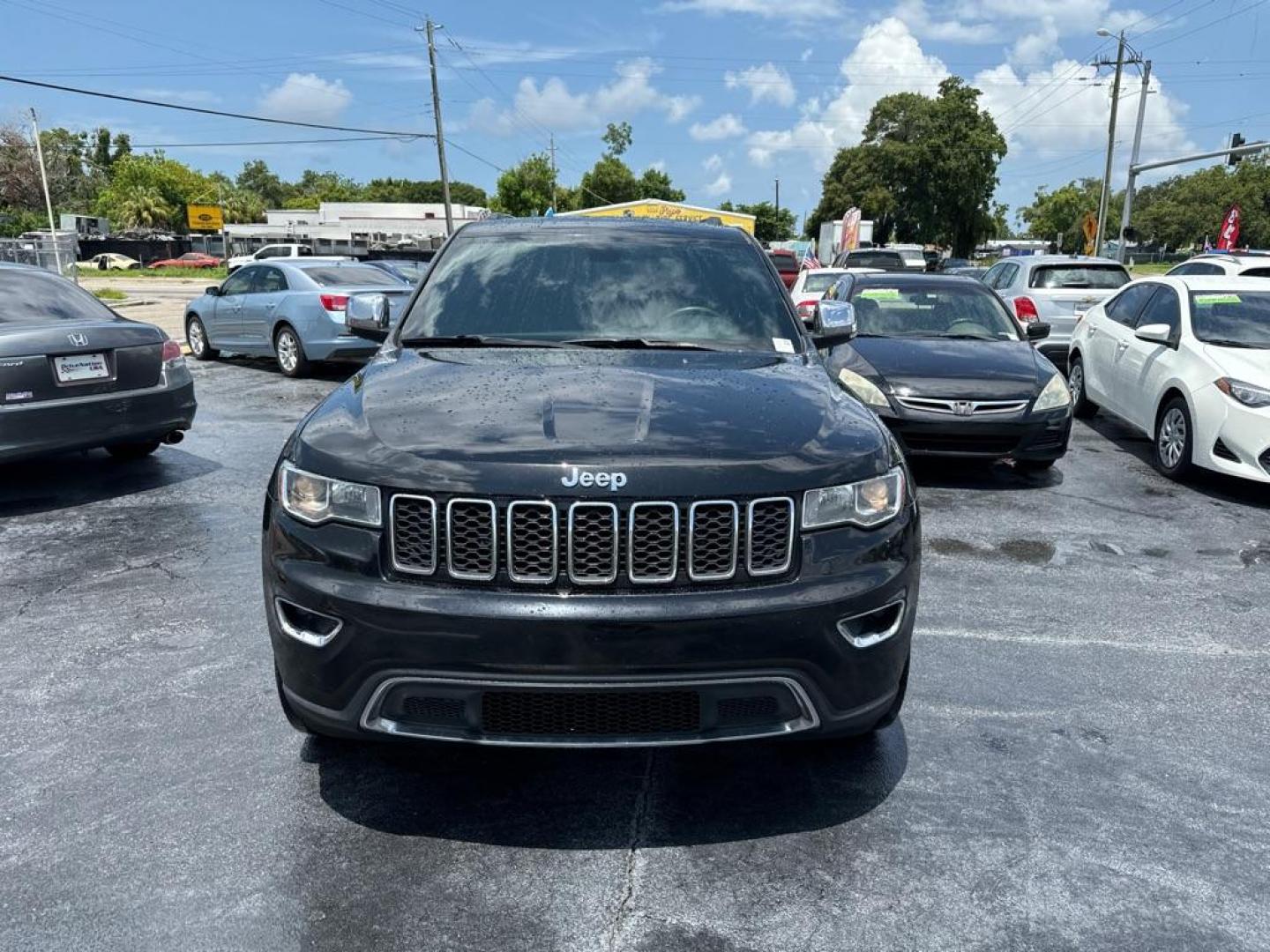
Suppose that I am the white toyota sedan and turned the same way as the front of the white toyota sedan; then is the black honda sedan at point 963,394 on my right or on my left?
on my right

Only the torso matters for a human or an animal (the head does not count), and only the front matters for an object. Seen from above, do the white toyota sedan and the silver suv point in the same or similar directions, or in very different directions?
very different directions

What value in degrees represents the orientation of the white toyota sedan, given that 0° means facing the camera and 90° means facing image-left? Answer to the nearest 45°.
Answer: approximately 315°

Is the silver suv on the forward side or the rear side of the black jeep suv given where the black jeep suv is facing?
on the rear side

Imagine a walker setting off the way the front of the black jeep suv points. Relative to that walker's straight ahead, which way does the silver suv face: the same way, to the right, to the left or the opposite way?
the opposite way

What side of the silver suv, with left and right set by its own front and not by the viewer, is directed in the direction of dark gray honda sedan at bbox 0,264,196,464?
left

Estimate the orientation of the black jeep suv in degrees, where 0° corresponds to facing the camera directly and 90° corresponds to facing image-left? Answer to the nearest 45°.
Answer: approximately 0°

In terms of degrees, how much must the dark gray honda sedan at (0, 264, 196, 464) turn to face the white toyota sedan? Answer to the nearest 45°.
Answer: approximately 135° to its right

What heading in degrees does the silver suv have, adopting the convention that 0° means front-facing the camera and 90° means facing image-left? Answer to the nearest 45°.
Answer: approximately 135°

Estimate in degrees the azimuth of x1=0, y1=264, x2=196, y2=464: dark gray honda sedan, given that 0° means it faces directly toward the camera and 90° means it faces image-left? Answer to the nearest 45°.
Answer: approximately 135°

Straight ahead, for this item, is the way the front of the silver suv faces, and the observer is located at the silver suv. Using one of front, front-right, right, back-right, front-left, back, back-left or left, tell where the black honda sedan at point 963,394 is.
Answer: back-left

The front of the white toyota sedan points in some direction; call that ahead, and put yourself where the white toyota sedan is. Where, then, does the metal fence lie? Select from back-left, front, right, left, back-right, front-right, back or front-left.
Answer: back-right
